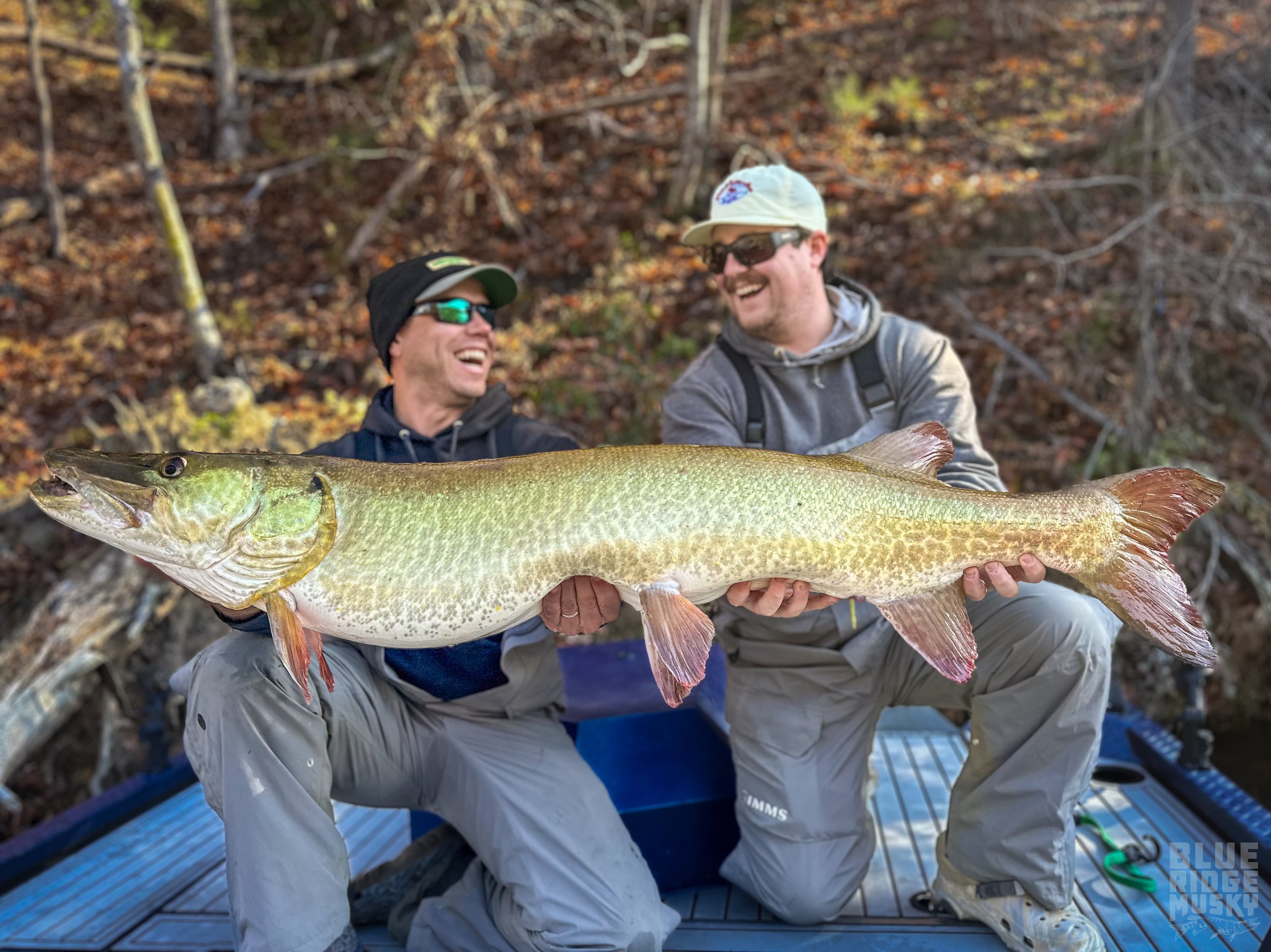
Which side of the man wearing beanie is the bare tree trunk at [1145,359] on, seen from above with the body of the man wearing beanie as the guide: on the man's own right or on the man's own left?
on the man's own left

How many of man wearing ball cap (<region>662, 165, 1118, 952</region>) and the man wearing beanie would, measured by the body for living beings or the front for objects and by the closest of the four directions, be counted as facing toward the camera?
2

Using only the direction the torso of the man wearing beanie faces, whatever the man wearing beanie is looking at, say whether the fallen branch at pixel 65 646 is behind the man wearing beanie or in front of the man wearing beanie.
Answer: behind

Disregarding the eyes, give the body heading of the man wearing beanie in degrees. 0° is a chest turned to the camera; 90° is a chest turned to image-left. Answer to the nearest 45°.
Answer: approximately 0°

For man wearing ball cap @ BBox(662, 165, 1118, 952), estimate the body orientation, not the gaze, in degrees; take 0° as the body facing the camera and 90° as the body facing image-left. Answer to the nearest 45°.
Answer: approximately 0°

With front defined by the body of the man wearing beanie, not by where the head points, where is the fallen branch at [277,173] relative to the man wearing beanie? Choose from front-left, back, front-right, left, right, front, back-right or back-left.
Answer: back

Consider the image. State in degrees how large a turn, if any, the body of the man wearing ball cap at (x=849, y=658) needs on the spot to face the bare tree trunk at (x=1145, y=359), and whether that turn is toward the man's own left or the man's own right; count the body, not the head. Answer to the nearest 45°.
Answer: approximately 180°

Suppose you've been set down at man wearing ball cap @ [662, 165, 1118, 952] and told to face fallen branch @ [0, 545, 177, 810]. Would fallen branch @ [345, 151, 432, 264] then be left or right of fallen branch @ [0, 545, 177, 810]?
right

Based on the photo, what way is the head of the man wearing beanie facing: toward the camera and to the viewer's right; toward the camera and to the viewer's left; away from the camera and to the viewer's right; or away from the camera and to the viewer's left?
toward the camera and to the viewer's right
